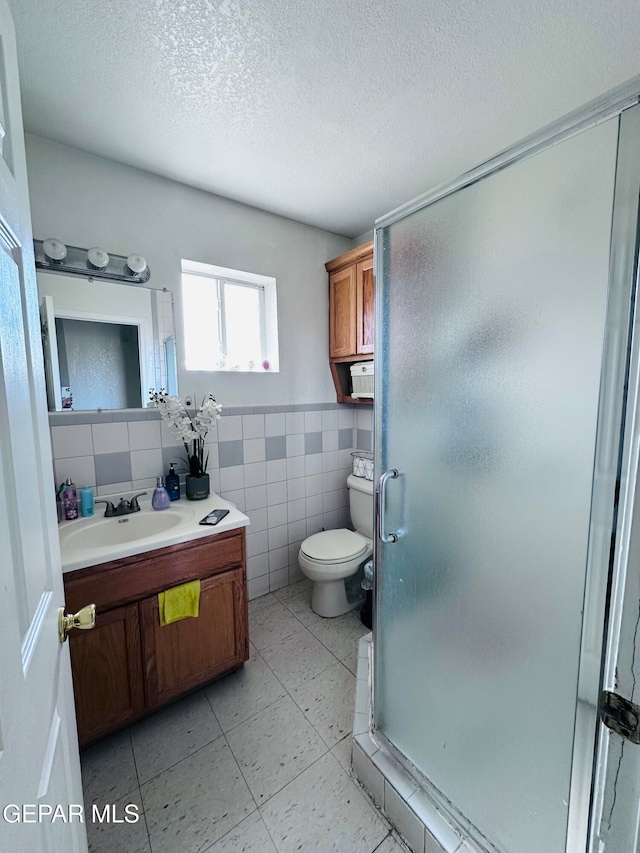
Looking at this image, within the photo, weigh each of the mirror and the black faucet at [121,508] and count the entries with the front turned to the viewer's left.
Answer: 0

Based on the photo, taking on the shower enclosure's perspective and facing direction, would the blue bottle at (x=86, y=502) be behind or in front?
in front

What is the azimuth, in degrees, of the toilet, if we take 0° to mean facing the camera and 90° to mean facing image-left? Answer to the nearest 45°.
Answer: approximately 45°

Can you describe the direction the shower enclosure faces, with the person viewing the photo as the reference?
facing the viewer and to the left of the viewer

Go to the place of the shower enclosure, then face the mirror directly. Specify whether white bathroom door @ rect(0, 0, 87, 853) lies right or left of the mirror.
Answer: left

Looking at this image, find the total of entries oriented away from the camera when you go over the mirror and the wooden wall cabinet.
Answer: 0

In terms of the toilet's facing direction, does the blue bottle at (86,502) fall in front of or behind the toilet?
in front

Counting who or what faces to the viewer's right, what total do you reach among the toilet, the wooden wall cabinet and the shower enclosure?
0
